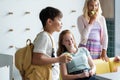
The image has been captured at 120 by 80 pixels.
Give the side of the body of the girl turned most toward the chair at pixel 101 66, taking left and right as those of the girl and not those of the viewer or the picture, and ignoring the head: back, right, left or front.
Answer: left

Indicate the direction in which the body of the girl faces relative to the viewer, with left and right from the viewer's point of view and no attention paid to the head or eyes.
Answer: facing the viewer and to the right of the viewer

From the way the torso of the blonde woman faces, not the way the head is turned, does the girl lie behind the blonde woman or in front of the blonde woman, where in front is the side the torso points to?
in front

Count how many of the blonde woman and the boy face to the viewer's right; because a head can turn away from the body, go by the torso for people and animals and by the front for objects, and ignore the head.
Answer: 1

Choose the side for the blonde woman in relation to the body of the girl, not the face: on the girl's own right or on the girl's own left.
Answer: on the girl's own left

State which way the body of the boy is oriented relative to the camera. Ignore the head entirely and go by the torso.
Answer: to the viewer's right

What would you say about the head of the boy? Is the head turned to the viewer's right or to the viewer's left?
to the viewer's right

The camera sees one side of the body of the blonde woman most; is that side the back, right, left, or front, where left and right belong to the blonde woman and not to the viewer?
front
